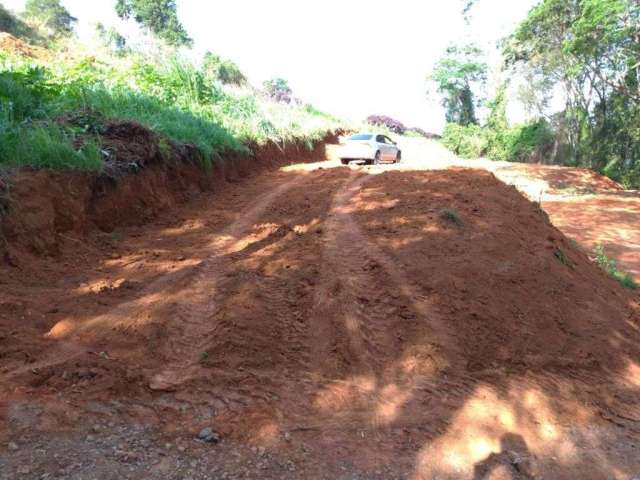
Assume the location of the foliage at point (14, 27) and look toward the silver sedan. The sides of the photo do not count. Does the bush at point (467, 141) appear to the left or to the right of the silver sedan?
left

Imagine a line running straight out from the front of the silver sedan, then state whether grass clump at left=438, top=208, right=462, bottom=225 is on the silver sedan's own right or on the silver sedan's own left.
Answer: on the silver sedan's own right

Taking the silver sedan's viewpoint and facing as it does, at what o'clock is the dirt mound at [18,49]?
The dirt mound is roughly at 7 o'clock from the silver sedan.

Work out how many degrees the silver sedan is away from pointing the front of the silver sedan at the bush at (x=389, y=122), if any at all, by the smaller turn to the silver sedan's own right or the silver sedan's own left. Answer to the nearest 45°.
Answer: approximately 45° to the silver sedan's own left

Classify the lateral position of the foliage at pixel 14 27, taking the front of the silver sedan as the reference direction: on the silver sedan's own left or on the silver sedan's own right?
on the silver sedan's own left

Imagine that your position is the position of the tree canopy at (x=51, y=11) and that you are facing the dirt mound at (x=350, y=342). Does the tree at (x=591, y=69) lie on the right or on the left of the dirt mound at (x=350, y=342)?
left

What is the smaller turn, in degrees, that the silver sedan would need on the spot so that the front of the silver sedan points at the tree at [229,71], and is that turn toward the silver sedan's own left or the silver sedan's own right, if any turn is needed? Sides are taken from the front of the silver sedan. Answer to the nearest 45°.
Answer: approximately 90° to the silver sedan's own left

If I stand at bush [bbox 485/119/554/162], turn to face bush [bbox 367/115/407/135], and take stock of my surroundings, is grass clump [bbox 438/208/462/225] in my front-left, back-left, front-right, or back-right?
back-left
